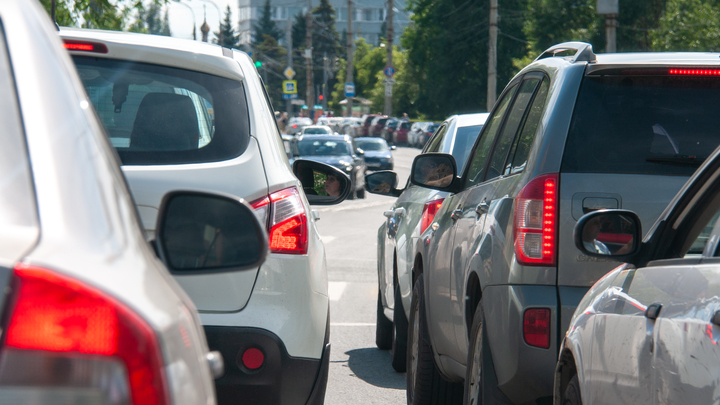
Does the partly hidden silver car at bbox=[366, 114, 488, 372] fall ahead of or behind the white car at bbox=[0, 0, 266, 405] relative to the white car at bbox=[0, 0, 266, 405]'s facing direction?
ahead

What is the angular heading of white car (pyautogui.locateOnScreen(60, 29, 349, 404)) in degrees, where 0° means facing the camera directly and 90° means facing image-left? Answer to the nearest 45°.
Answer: approximately 180°

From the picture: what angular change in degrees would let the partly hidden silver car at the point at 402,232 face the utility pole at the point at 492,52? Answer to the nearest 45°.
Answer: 0° — it already faces it

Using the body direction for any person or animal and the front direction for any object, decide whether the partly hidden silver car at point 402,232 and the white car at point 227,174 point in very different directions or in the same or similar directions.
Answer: same or similar directions

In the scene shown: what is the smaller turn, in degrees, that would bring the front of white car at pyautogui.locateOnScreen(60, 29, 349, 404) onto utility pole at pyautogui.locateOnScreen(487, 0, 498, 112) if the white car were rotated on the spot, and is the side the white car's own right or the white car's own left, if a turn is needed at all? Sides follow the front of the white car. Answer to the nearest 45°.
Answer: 0° — it already faces it

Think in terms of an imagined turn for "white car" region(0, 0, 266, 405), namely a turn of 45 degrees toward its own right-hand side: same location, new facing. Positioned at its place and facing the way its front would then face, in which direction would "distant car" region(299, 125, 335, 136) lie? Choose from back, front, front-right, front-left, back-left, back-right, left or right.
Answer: front-left

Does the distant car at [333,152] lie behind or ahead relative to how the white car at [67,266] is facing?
ahead

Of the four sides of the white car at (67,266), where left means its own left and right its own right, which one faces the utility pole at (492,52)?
front

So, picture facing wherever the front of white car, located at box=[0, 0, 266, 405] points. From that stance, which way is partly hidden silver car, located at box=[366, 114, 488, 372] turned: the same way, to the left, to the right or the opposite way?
the same way

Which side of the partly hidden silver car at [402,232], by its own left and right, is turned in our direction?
back

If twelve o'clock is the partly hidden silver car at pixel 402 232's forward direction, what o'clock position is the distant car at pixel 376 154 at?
the distant car at pixel 376 154 is roughly at 12 o'clock from the partly hidden silver car at pixel 402 232.
